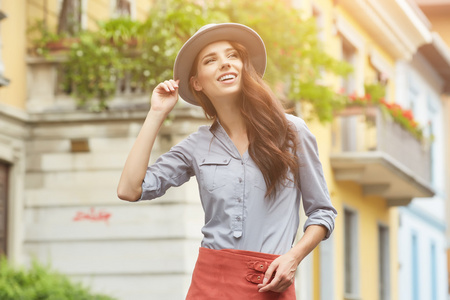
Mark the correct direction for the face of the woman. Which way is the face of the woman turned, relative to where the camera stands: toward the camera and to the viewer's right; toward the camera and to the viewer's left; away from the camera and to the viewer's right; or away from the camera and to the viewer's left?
toward the camera and to the viewer's right

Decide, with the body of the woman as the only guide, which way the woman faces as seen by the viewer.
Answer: toward the camera

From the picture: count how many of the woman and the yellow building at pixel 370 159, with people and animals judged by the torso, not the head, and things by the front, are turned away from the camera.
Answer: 0

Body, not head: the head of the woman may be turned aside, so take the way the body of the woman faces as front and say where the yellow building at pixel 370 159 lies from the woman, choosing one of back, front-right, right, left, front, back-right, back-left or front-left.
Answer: back
